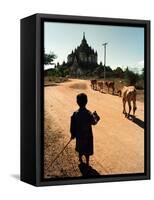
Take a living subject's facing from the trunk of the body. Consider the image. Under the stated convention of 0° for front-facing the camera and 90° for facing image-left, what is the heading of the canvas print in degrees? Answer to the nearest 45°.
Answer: approximately 315°

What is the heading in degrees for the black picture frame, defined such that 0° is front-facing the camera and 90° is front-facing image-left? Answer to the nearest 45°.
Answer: approximately 315°
